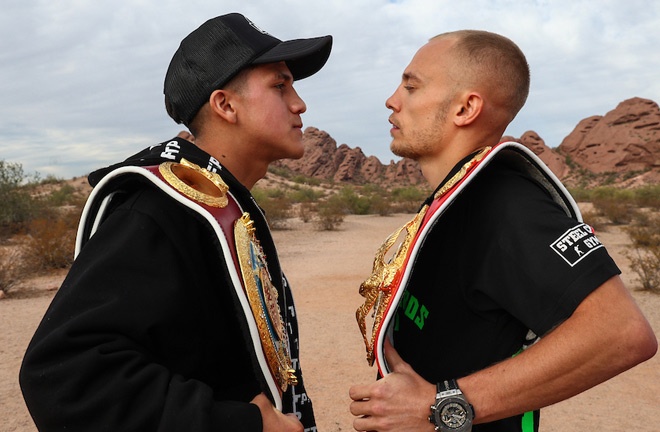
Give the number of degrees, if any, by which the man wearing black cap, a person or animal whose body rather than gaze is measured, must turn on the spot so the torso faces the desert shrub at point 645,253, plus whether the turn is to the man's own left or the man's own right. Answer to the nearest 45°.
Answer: approximately 45° to the man's own left

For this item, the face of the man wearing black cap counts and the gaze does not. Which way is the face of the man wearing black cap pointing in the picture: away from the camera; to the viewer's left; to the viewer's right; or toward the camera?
to the viewer's right

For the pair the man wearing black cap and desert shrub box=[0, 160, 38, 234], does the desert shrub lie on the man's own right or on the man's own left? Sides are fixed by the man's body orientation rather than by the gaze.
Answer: on the man's own left

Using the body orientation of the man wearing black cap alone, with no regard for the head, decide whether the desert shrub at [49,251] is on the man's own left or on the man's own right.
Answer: on the man's own left

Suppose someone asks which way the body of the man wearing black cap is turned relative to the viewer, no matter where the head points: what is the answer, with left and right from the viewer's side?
facing to the right of the viewer

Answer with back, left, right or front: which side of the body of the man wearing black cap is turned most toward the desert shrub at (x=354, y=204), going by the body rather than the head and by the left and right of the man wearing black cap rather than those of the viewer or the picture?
left

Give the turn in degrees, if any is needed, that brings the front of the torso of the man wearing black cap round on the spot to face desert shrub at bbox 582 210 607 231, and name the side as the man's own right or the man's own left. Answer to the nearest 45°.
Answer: approximately 45° to the man's own left
